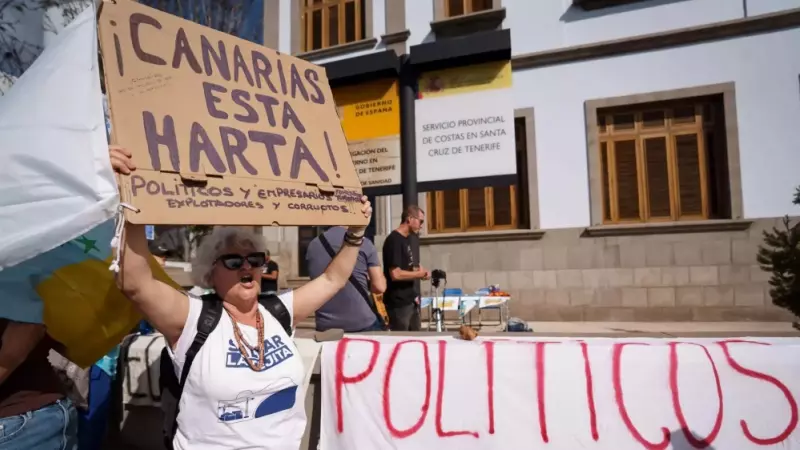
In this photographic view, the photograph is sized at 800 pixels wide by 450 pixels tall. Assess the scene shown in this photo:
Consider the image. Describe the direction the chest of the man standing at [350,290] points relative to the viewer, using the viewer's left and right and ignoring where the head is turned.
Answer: facing away from the viewer

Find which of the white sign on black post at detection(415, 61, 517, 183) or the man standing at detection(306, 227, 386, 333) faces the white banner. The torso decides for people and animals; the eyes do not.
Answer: the white sign on black post

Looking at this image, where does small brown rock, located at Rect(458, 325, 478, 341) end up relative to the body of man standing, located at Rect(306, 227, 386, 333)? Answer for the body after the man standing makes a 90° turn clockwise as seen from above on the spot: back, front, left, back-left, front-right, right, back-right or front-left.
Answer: front-right

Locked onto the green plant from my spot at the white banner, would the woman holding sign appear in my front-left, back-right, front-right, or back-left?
back-left

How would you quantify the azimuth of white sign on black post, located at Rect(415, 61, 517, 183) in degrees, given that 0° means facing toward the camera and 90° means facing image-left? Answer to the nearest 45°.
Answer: approximately 0°

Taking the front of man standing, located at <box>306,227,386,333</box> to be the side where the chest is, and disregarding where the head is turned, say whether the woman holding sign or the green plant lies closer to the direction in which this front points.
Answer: the green plant
